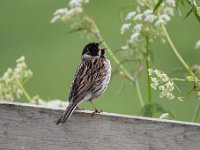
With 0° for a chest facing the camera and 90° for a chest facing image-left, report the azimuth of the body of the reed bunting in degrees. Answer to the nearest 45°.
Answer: approximately 225°

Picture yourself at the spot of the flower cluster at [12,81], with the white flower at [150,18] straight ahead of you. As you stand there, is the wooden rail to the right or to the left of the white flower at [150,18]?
right

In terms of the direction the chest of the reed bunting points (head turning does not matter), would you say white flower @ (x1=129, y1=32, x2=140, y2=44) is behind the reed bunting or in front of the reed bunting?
in front
